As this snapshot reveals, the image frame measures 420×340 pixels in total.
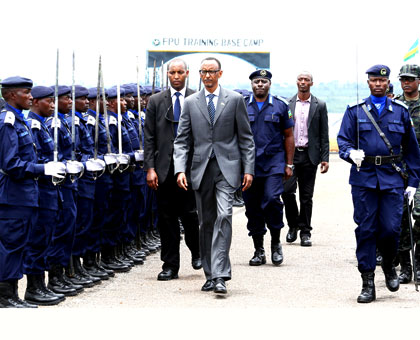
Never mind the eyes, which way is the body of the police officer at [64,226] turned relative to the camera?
to the viewer's right

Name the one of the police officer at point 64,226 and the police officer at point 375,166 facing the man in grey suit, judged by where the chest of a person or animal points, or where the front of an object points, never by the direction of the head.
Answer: the police officer at point 64,226

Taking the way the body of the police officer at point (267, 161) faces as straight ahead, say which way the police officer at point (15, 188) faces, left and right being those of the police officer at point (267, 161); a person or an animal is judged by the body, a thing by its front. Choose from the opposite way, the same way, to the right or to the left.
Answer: to the left

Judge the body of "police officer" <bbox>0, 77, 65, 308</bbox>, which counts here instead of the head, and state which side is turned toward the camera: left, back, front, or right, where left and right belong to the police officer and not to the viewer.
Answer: right

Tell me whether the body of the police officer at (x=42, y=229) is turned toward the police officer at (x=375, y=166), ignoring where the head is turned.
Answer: yes

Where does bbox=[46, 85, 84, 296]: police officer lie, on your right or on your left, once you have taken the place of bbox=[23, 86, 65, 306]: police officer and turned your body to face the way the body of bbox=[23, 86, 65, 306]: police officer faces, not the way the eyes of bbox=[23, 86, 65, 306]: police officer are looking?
on your left

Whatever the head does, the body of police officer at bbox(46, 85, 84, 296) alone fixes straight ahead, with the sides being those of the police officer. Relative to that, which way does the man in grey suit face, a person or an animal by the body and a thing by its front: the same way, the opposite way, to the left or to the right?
to the right

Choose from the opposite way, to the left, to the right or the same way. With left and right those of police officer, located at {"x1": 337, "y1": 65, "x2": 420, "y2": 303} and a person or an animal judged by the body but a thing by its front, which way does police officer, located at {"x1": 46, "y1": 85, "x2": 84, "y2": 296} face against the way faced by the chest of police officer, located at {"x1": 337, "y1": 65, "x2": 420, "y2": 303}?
to the left

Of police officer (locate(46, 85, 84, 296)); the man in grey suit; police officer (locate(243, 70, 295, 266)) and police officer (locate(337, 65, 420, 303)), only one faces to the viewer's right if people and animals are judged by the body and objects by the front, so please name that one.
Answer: police officer (locate(46, 85, 84, 296))

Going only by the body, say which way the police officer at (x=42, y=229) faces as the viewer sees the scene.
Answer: to the viewer's right

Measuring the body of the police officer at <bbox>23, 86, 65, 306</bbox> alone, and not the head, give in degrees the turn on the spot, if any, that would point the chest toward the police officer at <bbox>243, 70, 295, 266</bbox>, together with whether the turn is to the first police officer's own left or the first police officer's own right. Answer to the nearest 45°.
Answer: approximately 45° to the first police officer's own left
